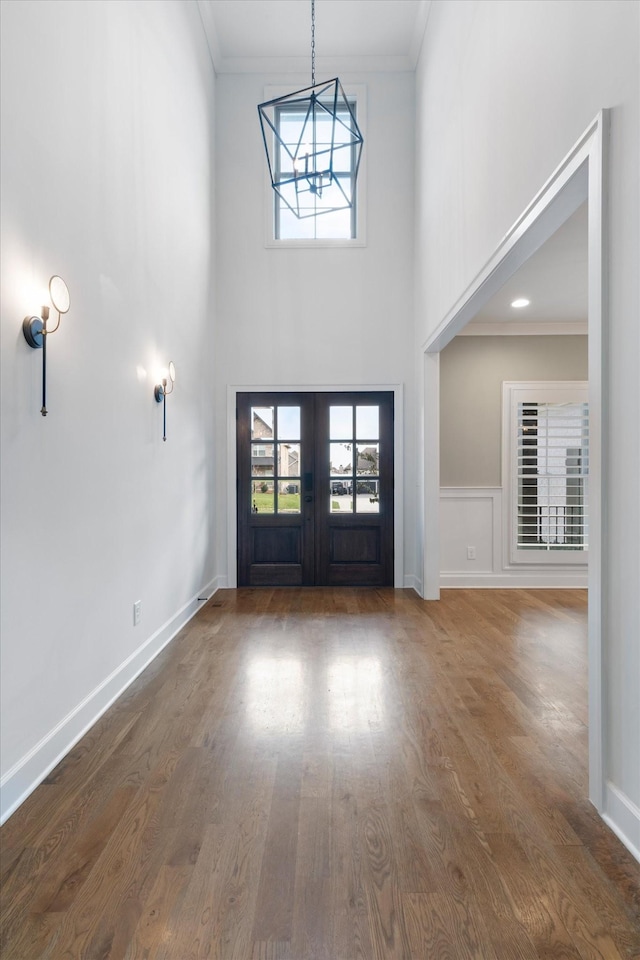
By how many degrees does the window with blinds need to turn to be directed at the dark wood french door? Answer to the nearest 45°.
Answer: approximately 90° to its right

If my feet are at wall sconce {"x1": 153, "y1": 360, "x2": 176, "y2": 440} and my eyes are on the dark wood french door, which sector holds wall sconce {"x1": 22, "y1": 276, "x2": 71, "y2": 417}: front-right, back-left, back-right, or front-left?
back-right

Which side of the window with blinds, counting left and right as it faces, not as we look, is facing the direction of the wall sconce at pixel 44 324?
front

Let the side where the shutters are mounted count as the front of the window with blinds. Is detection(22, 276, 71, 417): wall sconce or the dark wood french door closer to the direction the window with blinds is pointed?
the wall sconce

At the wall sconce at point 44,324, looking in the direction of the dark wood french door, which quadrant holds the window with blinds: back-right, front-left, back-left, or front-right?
front-right

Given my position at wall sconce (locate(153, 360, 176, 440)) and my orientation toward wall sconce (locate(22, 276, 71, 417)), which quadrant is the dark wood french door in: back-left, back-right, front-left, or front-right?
back-left

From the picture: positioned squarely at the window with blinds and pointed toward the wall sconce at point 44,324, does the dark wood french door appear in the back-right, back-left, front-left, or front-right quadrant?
front-right

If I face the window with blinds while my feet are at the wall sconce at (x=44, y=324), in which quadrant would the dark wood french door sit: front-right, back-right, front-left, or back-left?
front-left

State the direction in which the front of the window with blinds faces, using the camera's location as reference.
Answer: facing the viewer

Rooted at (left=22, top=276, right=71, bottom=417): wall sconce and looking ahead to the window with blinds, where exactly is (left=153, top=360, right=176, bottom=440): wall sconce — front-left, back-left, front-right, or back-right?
front-left

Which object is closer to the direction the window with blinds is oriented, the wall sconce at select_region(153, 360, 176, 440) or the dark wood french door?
the wall sconce

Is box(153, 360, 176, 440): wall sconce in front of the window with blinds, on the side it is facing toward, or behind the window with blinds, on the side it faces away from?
in front
